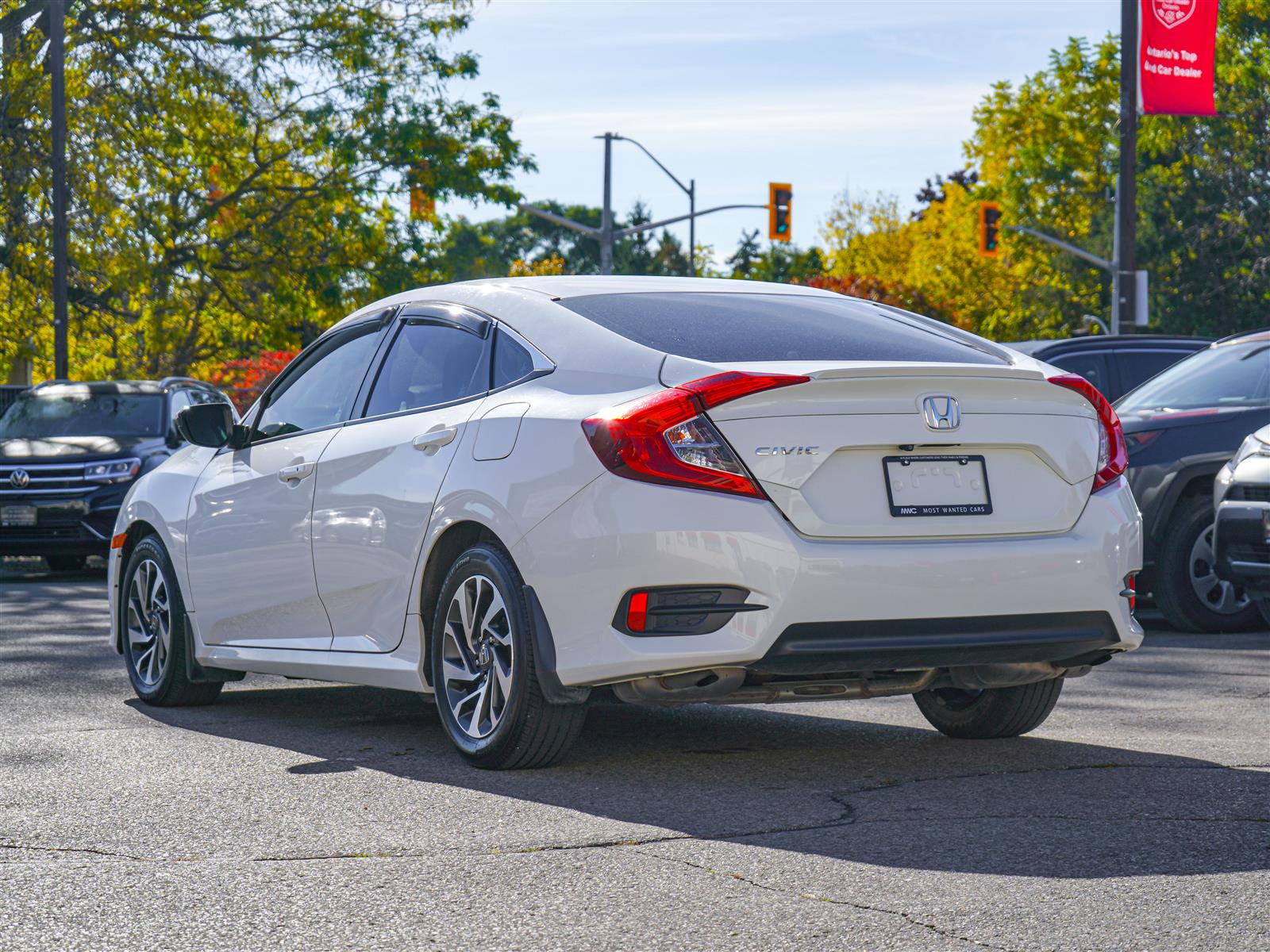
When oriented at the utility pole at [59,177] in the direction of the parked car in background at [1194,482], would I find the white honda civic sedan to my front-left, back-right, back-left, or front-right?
front-right

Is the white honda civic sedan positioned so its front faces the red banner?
no

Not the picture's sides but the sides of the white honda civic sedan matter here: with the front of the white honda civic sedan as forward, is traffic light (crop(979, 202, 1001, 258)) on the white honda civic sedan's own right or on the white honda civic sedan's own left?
on the white honda civic sedan's own right

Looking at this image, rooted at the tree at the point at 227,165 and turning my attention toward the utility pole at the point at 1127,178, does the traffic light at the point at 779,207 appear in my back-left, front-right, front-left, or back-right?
front-left

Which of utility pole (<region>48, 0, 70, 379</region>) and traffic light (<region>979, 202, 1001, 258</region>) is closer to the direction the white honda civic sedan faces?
the utility pole

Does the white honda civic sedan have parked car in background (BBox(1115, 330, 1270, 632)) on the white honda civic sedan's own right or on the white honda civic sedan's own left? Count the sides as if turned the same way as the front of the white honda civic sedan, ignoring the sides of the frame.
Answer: on the white honda civic sedan's own right

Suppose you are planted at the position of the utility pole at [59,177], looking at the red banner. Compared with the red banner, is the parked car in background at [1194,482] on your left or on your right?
right

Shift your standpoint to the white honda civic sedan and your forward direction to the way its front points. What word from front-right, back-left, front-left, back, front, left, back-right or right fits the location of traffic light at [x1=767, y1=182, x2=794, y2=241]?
front-right

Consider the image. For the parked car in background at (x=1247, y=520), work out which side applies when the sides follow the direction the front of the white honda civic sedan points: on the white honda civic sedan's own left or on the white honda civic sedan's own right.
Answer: on the white honda civic sedan's own right

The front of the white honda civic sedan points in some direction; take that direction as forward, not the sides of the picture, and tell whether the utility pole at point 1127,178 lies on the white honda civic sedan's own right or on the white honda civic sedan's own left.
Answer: on the white honda civic sedan's own right

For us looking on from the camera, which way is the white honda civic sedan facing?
facing away from the viewer and to the left of the viewer

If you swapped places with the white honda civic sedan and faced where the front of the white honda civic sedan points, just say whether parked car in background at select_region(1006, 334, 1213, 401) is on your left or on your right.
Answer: on your right

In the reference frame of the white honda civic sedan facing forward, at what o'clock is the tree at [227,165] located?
The tree is roughly at 1 o'clock from the white honda civic sedan.

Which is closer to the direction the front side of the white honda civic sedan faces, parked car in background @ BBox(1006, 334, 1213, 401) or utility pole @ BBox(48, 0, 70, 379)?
the utility pole

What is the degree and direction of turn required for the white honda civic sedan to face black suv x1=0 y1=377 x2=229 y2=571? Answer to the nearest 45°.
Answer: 0° — it already faces it

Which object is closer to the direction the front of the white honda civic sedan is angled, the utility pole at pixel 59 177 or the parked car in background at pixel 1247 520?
the utility pole
